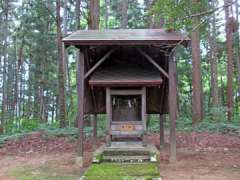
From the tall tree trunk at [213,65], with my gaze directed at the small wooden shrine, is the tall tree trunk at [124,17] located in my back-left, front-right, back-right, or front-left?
front-right

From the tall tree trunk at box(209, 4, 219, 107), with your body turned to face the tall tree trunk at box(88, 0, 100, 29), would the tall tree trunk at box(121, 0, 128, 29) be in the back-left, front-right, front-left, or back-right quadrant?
front-right

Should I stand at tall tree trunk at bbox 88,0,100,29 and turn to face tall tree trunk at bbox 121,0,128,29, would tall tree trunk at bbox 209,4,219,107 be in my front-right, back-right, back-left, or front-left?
front-right

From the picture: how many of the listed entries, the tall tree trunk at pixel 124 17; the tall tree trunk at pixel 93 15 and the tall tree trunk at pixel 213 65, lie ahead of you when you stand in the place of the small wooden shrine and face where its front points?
0

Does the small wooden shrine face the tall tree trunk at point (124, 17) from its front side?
no

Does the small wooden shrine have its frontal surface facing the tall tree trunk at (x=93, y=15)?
no

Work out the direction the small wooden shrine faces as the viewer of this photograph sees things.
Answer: facing the viewer

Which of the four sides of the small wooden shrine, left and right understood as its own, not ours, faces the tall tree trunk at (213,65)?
back
